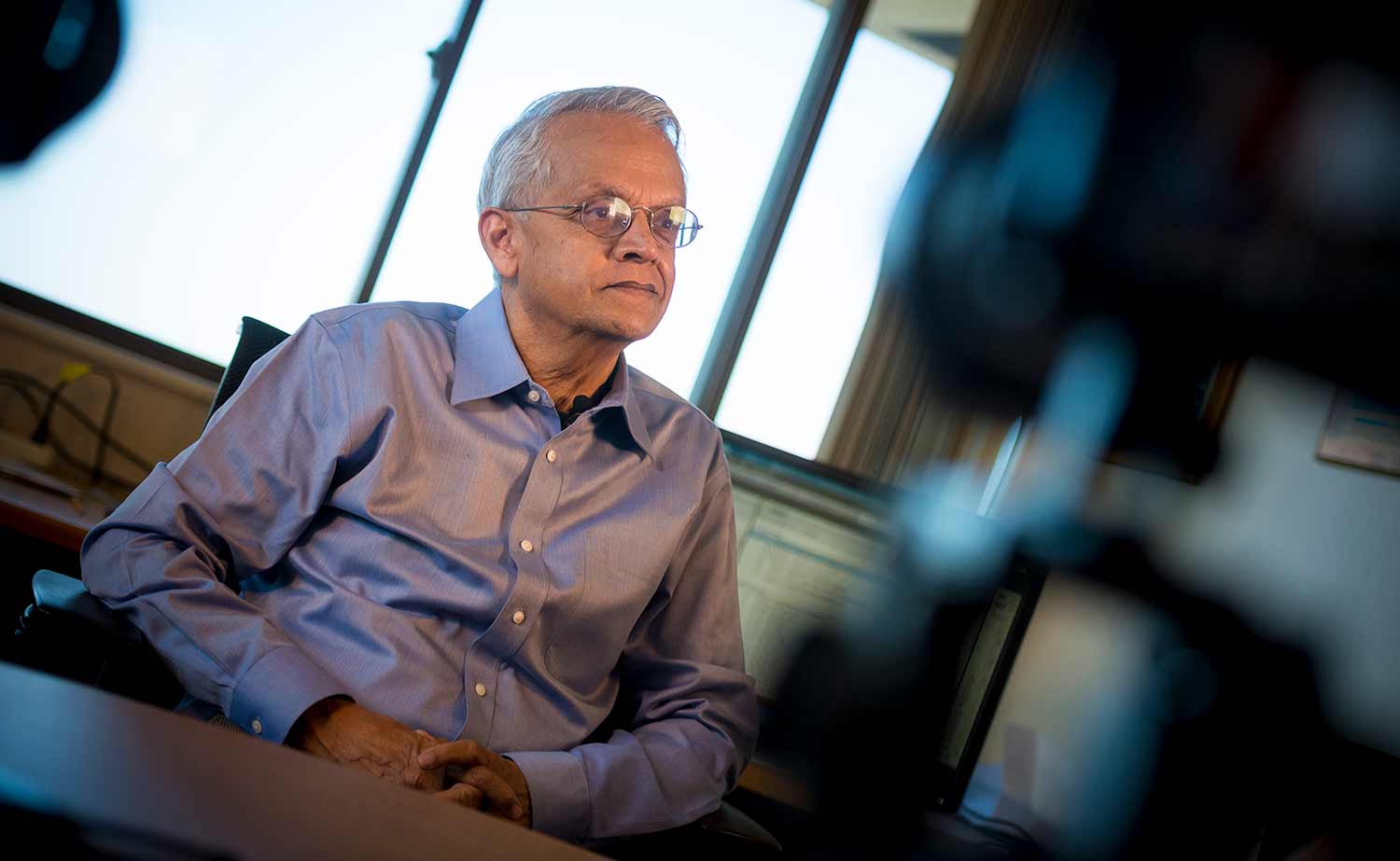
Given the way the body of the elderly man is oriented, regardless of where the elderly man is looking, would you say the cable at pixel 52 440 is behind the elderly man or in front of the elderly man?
behind

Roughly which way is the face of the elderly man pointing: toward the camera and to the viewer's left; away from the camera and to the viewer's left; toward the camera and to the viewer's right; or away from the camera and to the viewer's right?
toward the camera and to the viewer's right

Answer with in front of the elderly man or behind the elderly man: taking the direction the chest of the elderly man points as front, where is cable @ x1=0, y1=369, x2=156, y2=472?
behind

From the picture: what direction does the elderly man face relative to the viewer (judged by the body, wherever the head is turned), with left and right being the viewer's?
facing the viewer and to the right of the viewer

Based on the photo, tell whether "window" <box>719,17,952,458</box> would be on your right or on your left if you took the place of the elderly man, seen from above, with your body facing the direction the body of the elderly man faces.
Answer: on your left

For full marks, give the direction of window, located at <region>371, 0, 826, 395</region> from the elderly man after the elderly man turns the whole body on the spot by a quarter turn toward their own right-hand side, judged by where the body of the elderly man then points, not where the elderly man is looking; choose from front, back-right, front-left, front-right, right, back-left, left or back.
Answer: back-right

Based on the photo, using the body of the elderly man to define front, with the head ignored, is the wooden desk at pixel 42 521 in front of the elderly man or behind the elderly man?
behind
